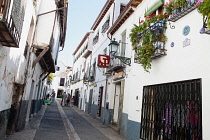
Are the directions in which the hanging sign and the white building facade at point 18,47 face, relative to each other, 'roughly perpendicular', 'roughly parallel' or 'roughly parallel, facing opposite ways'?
roughly perpendicular

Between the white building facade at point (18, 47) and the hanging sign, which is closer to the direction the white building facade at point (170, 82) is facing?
the white building facade

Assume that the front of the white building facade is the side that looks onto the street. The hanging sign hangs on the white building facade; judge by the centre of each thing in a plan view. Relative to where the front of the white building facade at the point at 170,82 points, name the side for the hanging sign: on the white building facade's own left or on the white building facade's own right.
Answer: on the white building facade's own right

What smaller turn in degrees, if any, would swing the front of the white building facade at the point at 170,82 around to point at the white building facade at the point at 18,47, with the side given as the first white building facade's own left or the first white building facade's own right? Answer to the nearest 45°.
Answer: approximately 45° to the first white building facade's own right

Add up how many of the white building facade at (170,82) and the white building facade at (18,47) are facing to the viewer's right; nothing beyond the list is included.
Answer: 1

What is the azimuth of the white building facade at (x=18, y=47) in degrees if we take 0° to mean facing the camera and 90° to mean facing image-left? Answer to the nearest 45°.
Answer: approximately 270°

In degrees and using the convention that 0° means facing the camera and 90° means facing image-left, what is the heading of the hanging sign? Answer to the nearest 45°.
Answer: approximately 0°

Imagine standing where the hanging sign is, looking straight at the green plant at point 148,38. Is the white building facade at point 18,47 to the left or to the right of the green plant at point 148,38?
right

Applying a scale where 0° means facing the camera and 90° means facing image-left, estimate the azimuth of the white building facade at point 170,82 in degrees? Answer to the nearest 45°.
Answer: approximately 45°
